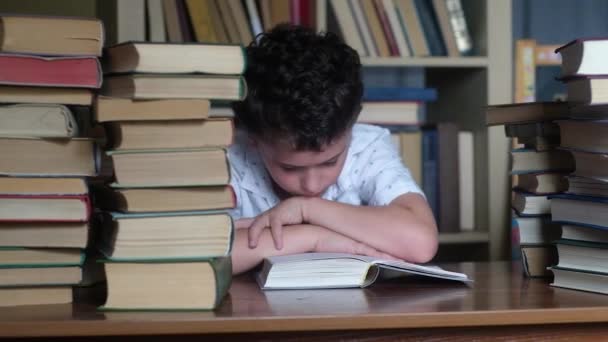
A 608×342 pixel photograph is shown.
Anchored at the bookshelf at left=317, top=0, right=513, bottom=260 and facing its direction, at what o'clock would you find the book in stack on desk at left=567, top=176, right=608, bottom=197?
The book in stack on desk is roughly at 12 o'clock from the bookshelf.

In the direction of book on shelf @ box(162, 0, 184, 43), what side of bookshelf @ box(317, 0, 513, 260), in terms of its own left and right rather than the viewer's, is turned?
right

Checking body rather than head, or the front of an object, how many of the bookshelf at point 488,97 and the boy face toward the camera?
2

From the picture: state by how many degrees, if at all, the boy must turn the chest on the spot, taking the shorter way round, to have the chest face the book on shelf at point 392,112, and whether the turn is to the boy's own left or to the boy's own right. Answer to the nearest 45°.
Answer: approximately 180°

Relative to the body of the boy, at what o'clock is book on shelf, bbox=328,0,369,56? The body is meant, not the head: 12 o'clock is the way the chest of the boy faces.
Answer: The book on shelf is roughly at 6 o'clock from the boy.

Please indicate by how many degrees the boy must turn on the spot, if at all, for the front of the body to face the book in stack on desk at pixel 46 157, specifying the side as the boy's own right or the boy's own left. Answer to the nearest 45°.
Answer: approximately 45° to the boy's own right

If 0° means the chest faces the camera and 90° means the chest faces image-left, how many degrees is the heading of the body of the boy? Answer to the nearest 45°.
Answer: approximately 0°

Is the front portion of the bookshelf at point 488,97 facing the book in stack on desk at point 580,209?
yes
